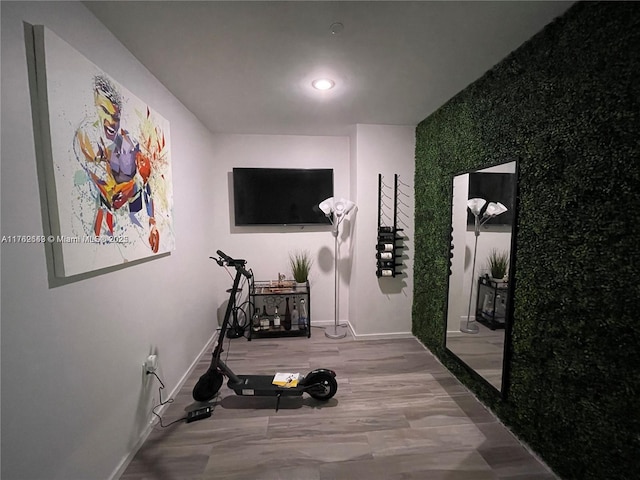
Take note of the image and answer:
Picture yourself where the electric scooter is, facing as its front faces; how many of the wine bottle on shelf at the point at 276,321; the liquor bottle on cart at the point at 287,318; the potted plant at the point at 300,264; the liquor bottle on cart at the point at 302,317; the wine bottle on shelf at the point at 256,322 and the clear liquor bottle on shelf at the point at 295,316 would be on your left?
0

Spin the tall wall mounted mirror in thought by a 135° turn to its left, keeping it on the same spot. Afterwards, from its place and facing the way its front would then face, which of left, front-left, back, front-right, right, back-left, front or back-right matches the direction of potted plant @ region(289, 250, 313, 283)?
back

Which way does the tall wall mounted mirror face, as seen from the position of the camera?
facing the viewer and to the left of the viewer

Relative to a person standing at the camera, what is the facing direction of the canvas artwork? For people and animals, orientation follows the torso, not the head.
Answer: facing the viewer and to the right of the viewer

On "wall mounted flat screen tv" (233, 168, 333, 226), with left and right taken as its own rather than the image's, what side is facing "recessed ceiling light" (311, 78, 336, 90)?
front

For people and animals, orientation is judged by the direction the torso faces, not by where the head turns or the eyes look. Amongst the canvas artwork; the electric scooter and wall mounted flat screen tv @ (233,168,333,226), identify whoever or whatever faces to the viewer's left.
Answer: the electric scooter

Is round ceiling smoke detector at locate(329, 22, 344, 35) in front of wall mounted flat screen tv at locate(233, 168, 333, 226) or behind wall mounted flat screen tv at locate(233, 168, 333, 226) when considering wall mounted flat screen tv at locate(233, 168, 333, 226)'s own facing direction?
in front

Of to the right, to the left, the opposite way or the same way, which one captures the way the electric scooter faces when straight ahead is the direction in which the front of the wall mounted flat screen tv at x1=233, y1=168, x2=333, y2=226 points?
to the right

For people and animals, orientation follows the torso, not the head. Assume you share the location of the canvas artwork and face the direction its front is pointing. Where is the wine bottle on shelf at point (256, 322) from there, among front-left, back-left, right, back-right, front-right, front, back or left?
left

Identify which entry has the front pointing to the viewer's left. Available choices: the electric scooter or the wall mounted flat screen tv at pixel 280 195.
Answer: the electric scooter

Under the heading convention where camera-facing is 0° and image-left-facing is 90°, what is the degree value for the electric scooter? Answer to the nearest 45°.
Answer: approximately 90°

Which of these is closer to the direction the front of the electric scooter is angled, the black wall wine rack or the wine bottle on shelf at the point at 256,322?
the wine bottle on shelf

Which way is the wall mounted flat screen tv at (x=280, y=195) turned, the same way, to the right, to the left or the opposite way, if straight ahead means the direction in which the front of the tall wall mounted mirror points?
to the left

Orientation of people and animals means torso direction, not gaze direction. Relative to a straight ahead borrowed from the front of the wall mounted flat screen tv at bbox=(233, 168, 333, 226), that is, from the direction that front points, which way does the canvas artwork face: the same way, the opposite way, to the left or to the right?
to the left

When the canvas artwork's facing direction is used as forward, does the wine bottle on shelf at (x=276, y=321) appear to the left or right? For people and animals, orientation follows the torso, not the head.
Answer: on its left

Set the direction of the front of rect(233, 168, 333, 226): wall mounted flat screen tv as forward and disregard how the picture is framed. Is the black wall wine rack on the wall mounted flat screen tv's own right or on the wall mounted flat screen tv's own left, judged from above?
on the wall mounted flat screen tv's own left

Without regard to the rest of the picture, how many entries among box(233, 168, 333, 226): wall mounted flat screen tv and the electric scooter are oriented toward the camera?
1

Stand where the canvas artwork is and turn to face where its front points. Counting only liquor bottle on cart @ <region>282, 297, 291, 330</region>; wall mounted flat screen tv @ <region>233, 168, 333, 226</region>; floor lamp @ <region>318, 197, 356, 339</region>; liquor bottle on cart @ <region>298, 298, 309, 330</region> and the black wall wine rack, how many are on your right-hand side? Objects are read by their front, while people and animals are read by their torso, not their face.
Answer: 0

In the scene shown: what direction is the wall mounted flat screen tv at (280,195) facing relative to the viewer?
toward the camera
